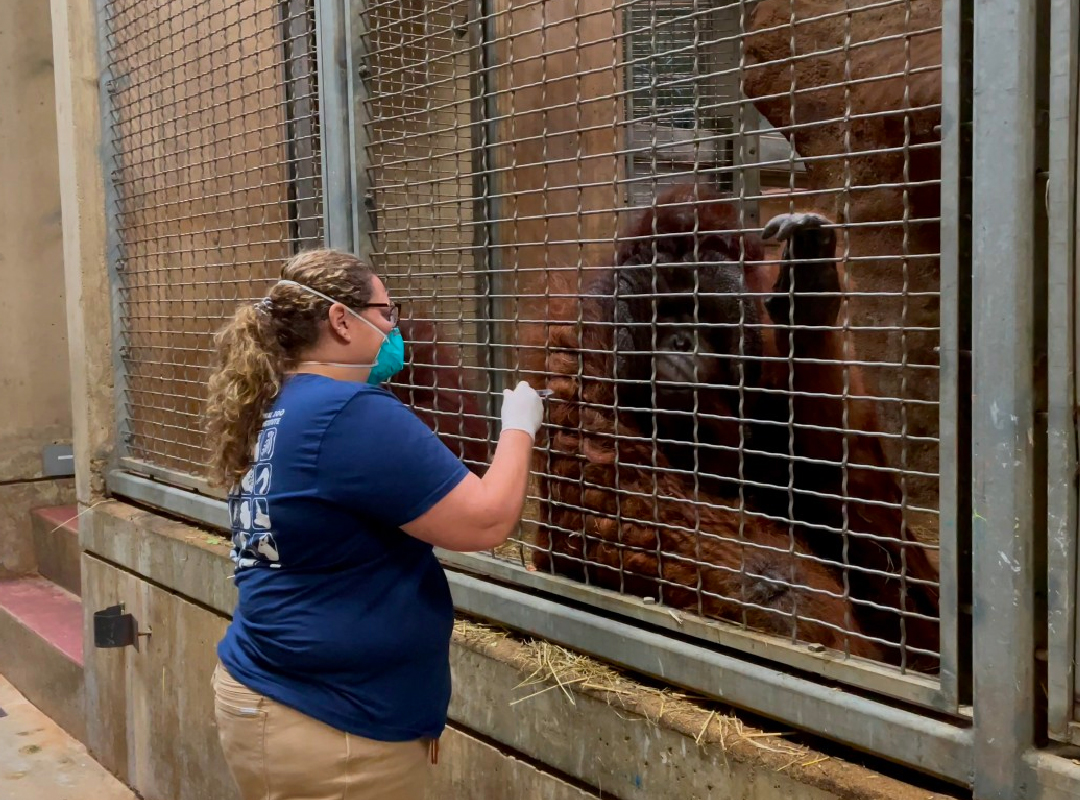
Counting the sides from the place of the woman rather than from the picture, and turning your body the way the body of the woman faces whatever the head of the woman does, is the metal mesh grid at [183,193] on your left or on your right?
on your left

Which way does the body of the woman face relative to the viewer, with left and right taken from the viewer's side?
facing away from the viewer and to the right of the viewer

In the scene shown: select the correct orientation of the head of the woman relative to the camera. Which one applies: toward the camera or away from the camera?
away from the camera
